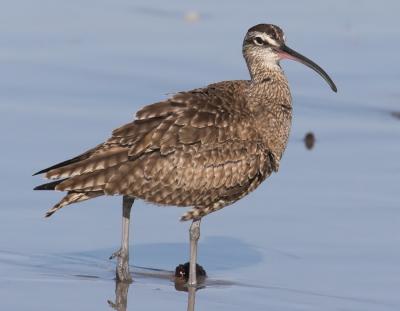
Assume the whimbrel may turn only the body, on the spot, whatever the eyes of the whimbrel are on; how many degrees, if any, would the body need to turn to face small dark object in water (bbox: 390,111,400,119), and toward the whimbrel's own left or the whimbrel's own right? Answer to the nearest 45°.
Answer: approximately 45° to the whimbrel's own left

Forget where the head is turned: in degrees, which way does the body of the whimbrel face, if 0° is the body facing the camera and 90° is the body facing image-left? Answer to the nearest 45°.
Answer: approximately 270°

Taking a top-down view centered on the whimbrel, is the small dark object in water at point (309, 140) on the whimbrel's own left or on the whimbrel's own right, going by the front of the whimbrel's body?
on the whimbrel's own left
